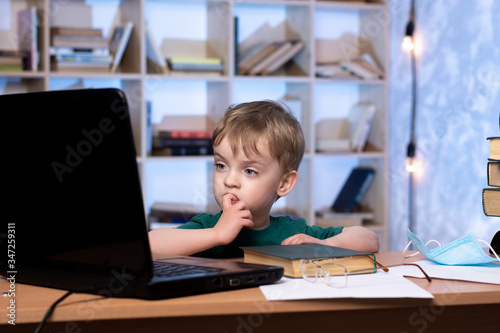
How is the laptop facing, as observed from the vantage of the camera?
facing away from the viewer and to the right of the viewer

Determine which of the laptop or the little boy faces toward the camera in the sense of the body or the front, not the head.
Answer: the little boy

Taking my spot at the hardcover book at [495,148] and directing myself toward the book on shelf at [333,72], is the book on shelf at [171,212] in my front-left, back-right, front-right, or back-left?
front-left

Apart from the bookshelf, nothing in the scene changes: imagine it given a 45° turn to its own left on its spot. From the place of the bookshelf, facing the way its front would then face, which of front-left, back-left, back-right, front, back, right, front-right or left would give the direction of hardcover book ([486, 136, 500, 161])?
front-right

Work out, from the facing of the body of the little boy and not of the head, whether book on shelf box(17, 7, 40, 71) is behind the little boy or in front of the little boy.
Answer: behind

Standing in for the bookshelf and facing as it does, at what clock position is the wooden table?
The wooden table is roughly at 12 o'clock from the bookshelf.

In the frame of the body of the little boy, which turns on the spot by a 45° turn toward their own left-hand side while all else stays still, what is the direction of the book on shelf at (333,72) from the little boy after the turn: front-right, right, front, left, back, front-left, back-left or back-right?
back-left

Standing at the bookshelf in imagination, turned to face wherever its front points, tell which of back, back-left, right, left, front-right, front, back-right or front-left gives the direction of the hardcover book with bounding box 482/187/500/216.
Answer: front

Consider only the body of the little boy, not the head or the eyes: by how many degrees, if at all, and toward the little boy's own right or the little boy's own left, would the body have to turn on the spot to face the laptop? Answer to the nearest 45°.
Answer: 0° — they already face it

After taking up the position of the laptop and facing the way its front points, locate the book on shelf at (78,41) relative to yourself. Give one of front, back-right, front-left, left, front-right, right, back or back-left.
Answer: front-left

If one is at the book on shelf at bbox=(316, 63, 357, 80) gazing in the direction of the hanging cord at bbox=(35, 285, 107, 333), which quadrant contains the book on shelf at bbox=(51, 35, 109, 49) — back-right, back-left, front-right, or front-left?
front-right

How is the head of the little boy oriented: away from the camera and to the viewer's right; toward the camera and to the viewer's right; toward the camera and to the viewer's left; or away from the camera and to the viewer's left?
toward the camera and to the viewer's left

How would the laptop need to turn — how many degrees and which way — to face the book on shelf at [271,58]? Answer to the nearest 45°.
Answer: approximately 45° to its left

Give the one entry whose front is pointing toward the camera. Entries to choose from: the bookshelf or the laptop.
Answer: the bookshelf

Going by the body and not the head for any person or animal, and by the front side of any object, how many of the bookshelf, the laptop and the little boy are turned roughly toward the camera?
2

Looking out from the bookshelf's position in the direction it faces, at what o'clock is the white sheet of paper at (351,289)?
The white sheet of paper is roughly at 12 o'clock from the bookshelf.

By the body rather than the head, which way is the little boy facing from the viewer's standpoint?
toward the camera
